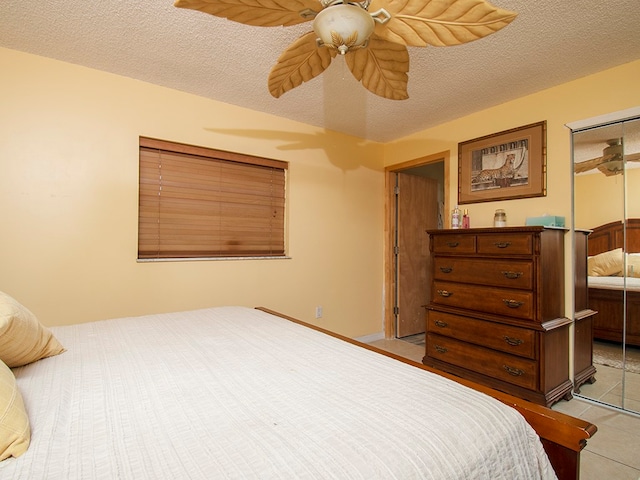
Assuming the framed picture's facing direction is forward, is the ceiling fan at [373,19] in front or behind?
in front

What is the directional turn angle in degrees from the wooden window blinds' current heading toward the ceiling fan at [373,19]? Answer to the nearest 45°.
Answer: approximately 45° to its right

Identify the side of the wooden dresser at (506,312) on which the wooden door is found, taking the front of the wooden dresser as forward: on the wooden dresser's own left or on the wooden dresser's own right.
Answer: on the wooden dresser's own right

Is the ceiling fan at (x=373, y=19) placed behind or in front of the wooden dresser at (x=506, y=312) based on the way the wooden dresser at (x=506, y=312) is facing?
in front

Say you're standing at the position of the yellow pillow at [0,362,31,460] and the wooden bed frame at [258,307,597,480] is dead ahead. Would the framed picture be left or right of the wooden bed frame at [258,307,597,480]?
left

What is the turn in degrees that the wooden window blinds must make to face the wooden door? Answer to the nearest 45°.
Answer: approximately 45° to its left

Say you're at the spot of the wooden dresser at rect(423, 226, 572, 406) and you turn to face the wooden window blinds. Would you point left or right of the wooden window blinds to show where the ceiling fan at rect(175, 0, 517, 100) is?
left

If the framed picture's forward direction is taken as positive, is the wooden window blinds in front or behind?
in front

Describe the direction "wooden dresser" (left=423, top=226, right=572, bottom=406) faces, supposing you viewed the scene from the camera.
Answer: facing the viewer and to the left of the viewer

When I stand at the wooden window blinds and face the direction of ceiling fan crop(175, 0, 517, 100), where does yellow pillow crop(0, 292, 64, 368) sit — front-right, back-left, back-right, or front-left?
front-right

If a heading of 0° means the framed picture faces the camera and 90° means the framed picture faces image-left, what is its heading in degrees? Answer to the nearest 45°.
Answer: approximately 45°

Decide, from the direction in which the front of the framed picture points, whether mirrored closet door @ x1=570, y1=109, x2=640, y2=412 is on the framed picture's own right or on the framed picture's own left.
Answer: on the framed picture's own left

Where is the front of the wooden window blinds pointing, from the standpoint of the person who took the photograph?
facing the viewer and to the right of the viewer

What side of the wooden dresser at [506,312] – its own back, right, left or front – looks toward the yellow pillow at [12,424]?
front

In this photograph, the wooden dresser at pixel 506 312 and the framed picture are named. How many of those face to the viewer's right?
0

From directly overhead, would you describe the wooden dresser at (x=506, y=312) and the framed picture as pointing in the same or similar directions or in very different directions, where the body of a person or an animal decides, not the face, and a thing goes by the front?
same or similar directions

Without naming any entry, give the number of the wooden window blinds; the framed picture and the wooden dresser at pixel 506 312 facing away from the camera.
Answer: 0
